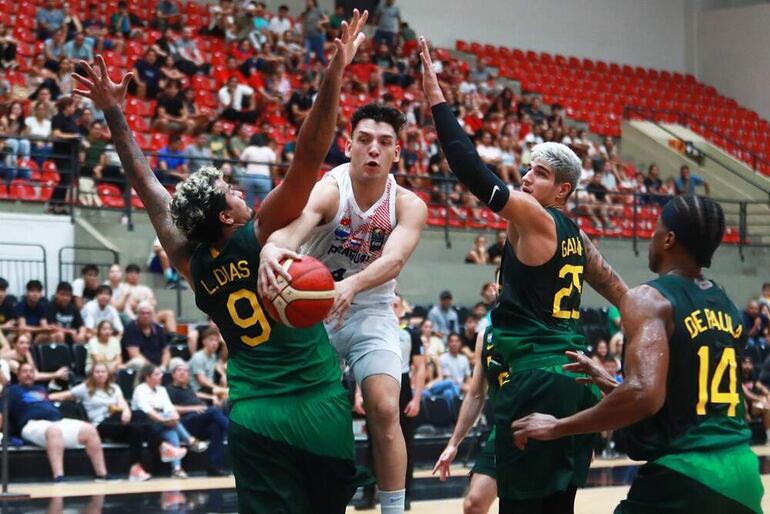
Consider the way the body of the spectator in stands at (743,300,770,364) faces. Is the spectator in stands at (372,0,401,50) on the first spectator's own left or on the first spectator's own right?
on the first spectator's own right

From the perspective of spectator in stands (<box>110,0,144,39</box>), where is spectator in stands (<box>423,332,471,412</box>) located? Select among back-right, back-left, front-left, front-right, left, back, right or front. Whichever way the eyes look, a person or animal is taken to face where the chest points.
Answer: front-left

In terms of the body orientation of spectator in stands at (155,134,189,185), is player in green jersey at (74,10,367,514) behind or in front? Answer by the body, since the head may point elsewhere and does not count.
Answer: in front

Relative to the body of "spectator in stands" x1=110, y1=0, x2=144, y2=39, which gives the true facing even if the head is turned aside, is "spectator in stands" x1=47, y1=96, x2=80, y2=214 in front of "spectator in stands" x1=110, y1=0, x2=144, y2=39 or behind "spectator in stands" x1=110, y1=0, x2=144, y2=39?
in front

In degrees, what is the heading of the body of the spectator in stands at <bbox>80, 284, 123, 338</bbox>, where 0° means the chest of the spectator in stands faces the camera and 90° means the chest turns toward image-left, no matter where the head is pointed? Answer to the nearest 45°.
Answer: approximately 0°

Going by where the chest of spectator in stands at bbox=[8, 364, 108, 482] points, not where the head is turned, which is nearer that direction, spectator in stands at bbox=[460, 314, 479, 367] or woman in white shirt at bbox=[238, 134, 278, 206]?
the spectator in stands

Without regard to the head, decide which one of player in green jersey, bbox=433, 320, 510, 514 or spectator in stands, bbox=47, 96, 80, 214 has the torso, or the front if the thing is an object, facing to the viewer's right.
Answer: the spectator in stands

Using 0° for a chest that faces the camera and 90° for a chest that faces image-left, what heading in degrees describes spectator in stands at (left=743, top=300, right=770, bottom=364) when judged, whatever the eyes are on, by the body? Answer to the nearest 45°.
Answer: approximately 0°

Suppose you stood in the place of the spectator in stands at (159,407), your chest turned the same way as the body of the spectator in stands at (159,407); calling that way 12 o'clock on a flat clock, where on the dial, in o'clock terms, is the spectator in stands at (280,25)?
the spectator in stands at (280,25) is roughly at 8 o'clock from the spectator in stands at (159,407).
